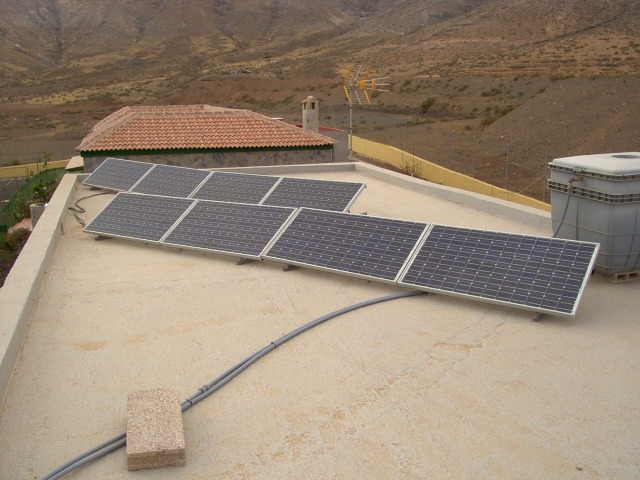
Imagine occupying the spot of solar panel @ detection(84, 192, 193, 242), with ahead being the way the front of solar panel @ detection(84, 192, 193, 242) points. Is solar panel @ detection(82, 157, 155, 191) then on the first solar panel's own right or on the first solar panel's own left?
on the first solar panel's own right

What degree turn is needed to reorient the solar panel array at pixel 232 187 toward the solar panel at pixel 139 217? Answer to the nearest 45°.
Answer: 0° — it already faces it

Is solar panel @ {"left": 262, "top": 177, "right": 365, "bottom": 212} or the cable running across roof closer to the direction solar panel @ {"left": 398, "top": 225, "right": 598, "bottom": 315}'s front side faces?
the cable running across roof

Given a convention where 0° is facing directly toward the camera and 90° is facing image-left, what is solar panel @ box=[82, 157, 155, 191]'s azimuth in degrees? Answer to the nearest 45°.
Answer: approximately 45°

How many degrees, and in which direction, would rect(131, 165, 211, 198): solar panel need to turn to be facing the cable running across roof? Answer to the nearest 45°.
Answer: approximately 45° to its left

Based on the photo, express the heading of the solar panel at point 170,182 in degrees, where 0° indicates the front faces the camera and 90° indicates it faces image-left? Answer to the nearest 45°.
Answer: approximately 45°

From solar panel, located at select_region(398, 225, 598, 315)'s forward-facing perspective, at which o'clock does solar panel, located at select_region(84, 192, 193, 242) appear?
solar panel, located at select_region(84, 192, 193, 242) is roughly at 2 o'clock from solar panel, located at select_region(398, 225, 598, 315).

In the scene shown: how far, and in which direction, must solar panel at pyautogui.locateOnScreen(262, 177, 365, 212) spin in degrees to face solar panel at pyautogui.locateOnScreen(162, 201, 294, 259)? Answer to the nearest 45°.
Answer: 0° — it already faces it

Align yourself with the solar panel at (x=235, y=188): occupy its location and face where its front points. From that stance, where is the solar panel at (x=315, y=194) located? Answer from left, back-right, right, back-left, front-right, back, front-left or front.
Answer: left
